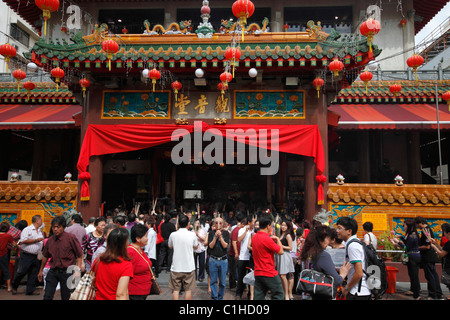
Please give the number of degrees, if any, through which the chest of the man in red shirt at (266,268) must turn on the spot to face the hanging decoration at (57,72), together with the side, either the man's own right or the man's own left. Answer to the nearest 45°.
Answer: approximately 90° to the man's own left

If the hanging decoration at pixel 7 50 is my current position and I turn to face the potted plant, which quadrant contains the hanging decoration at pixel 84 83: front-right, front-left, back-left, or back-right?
front-left

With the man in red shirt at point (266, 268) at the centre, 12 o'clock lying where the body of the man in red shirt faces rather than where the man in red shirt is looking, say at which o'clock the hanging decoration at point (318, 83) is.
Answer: The hanging decoration is roughly at 11 o'clock from the man in red shirt.

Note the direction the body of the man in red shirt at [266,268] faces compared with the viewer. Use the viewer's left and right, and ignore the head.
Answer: facing away from the viewer and to the right of the viewer

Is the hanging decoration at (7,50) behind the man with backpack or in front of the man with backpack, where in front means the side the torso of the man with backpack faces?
in front

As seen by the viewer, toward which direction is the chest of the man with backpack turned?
to the viewer's left

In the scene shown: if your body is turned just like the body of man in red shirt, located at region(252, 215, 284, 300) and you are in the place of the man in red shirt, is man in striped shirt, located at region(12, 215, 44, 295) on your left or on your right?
on your left

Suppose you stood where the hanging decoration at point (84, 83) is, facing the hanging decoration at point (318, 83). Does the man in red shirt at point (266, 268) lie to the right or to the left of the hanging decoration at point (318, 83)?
right

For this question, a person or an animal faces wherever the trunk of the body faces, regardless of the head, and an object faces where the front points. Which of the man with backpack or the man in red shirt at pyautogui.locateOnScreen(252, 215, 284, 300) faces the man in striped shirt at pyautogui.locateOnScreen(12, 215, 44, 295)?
the man with backpack

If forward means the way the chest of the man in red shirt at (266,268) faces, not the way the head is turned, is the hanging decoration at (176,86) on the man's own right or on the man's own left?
on the man's own left
